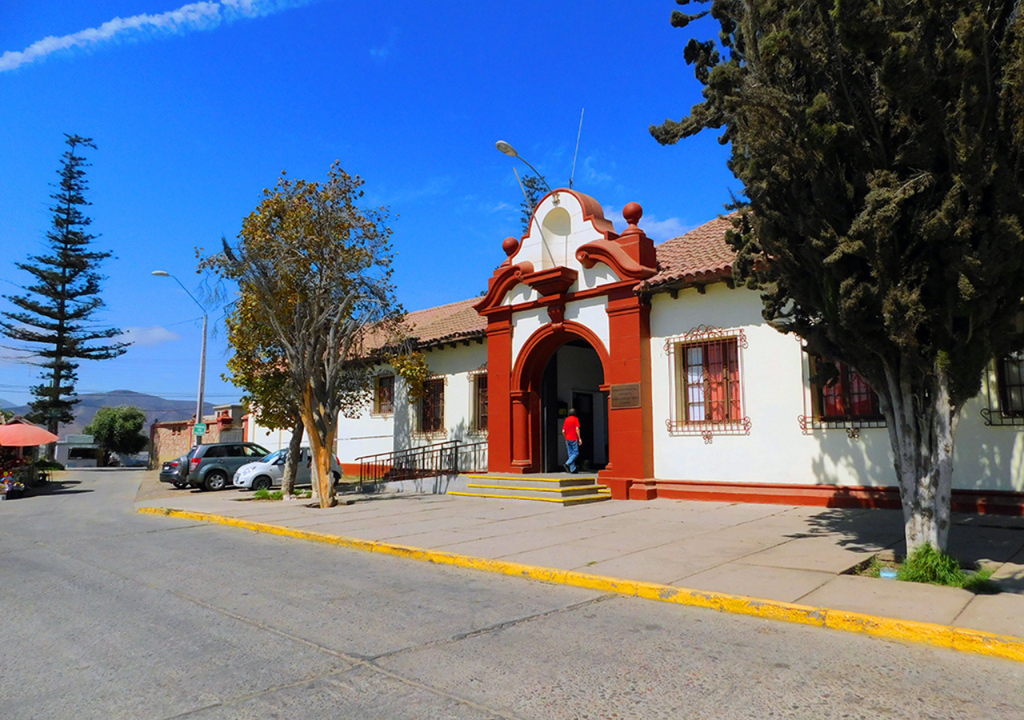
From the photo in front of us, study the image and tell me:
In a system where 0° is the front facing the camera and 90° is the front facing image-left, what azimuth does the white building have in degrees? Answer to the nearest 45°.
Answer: approximately 45°

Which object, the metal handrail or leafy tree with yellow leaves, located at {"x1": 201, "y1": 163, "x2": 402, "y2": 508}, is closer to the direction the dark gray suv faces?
the metal handrail

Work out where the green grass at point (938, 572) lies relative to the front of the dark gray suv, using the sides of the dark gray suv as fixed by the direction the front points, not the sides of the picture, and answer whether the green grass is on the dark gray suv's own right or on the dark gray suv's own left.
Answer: on the dark gray suv's own right

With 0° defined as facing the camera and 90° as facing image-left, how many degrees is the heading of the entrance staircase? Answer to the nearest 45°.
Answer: approximately 45°

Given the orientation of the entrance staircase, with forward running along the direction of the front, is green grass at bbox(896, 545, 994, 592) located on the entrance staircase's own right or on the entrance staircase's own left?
on the entrance staircase's own left

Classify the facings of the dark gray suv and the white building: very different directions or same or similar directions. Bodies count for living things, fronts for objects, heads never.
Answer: very different directions

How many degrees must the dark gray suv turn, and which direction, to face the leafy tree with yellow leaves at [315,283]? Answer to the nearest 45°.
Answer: approximately 90° to its right

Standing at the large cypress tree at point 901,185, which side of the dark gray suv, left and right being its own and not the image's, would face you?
right

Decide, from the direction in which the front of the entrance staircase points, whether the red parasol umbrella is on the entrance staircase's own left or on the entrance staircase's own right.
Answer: on the entrance staircase's own right

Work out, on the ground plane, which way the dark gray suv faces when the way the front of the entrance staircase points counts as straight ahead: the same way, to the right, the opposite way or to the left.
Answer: the opposite way

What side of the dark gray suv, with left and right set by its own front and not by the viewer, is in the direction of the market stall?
back

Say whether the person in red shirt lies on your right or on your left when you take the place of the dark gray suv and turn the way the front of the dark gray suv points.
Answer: on your right
